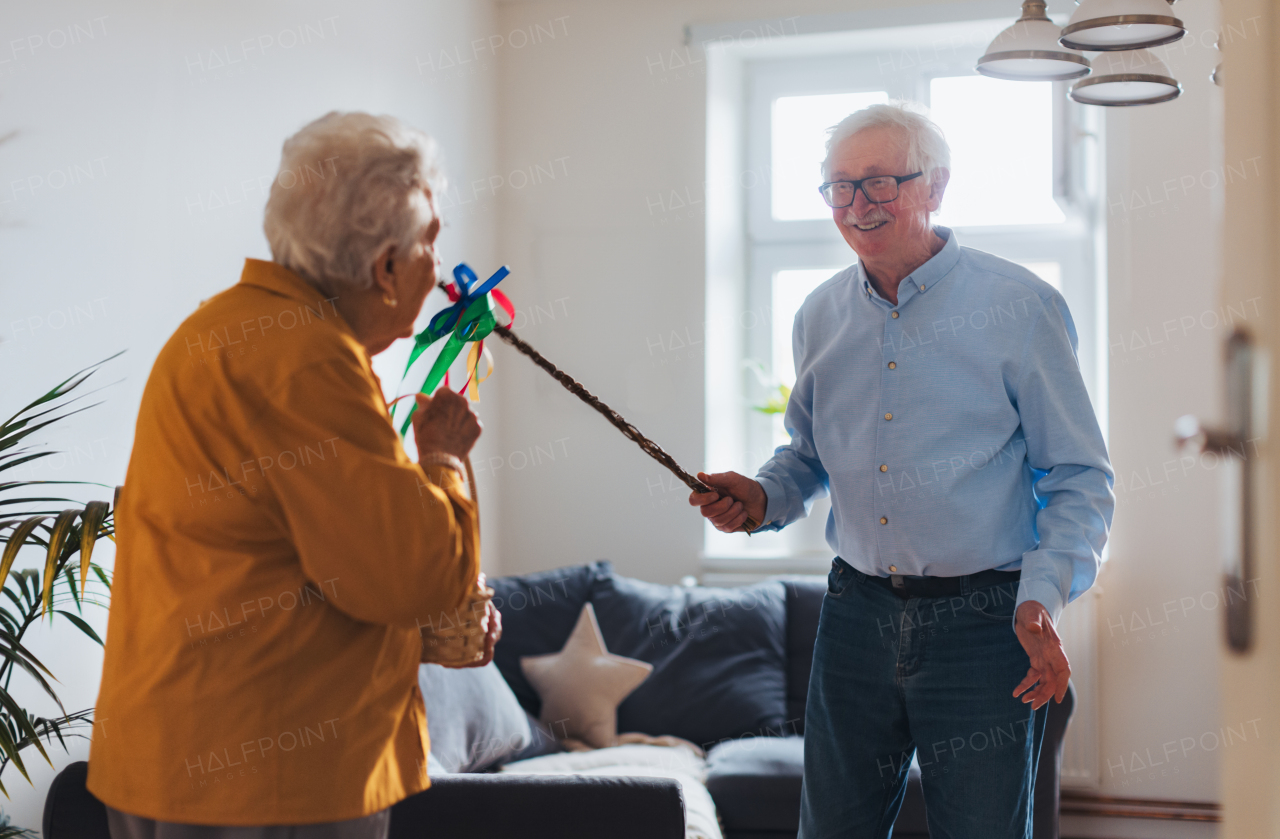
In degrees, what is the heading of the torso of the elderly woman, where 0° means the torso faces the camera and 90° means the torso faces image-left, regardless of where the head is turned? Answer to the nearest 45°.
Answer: approximately 225°

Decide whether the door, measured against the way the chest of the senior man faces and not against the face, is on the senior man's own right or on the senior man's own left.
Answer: on the senior man's own left

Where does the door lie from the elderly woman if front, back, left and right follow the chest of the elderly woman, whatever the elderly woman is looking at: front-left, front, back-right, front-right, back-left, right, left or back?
right

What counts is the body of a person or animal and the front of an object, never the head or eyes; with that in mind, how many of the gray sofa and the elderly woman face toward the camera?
1

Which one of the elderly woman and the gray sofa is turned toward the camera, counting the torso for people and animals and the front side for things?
the gray sofa

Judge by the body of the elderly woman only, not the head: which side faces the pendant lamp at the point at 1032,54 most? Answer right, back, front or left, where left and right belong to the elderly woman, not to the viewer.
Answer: front

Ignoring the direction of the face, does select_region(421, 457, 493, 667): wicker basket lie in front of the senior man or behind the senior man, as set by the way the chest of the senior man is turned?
in front

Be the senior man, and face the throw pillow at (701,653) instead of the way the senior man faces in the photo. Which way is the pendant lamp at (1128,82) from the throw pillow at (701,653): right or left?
right

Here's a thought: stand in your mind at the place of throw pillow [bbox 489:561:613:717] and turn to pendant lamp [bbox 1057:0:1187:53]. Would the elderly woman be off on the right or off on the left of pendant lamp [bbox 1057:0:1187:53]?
right

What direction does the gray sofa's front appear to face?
toward the camera

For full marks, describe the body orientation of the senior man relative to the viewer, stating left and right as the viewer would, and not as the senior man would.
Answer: facing the viewer and to the left of the viewer

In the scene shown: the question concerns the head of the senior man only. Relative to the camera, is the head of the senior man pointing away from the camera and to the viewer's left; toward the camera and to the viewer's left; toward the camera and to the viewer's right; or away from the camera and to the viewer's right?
toward the camera and to the viewer's left
